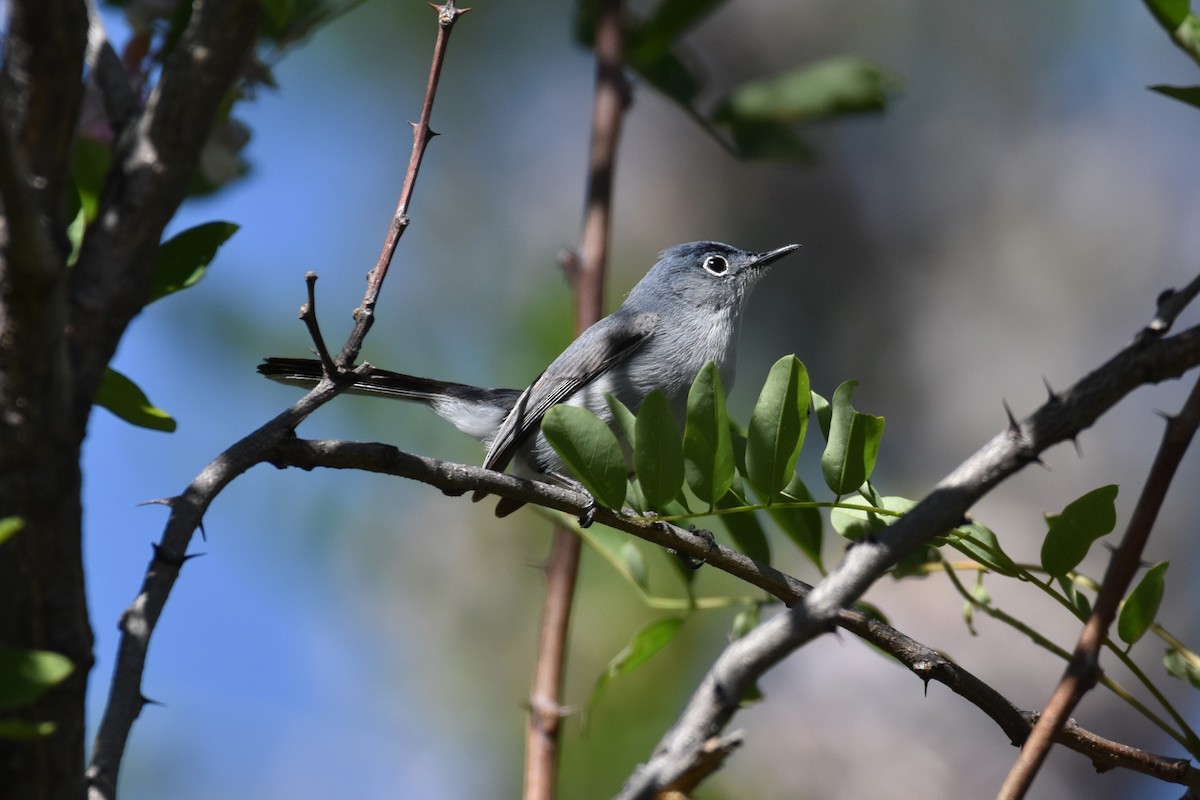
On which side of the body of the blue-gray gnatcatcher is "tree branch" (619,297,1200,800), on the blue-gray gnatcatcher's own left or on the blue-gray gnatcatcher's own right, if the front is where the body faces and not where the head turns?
on the blue-gray gnatcatcher's own right

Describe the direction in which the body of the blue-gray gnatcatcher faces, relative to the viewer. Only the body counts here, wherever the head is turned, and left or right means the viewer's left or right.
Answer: facing to the right of the viewer
